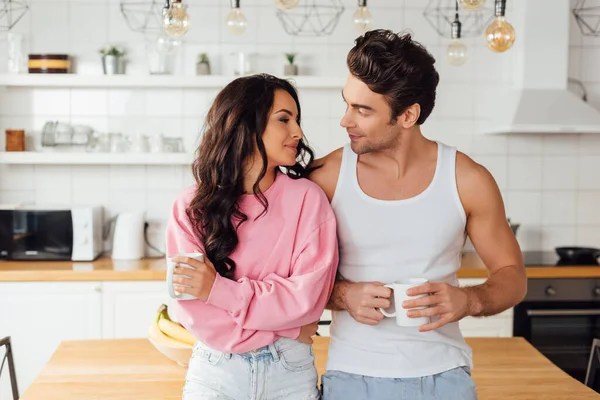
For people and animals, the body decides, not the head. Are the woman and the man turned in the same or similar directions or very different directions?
same or similar directions

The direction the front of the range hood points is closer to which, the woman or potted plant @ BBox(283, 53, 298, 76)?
the woman

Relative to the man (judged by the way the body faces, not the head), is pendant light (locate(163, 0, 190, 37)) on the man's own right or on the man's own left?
on the man's own right

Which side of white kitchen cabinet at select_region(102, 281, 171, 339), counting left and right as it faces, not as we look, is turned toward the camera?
front

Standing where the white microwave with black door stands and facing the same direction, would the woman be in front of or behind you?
in front

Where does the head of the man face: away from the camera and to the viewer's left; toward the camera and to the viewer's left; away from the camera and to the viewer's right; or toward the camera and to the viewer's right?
toward the camera and to the viewer's left

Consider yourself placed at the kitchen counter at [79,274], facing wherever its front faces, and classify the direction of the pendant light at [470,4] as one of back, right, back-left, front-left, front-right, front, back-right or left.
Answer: front-left

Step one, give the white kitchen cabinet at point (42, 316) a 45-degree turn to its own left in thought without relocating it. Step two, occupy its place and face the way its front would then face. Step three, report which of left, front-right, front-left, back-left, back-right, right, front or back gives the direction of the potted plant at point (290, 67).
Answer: front-left

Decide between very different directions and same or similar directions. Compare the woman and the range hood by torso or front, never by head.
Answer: same or similar directions

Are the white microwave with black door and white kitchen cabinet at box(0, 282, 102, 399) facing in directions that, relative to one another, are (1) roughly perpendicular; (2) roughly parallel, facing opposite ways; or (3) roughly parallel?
roughly parallel

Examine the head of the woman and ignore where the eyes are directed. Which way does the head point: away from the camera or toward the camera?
toward the camera

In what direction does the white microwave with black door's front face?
toward the camera

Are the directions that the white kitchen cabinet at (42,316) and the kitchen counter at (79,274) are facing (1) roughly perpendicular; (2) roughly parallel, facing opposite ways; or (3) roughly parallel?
roughly parallel
